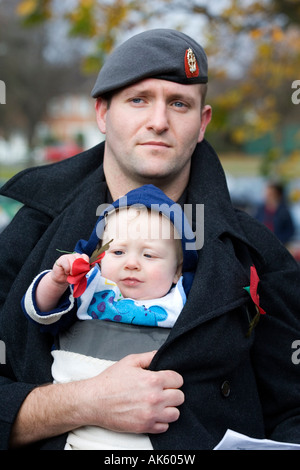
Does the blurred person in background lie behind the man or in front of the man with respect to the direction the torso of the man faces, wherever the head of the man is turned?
behind

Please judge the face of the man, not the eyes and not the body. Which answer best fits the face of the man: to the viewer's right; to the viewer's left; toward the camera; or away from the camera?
toward the camera

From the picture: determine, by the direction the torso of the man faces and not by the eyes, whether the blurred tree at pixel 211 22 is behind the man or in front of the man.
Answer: behind

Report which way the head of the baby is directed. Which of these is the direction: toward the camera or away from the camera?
toward the camera

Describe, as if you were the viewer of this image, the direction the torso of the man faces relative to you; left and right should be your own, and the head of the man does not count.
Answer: facing the viewer
